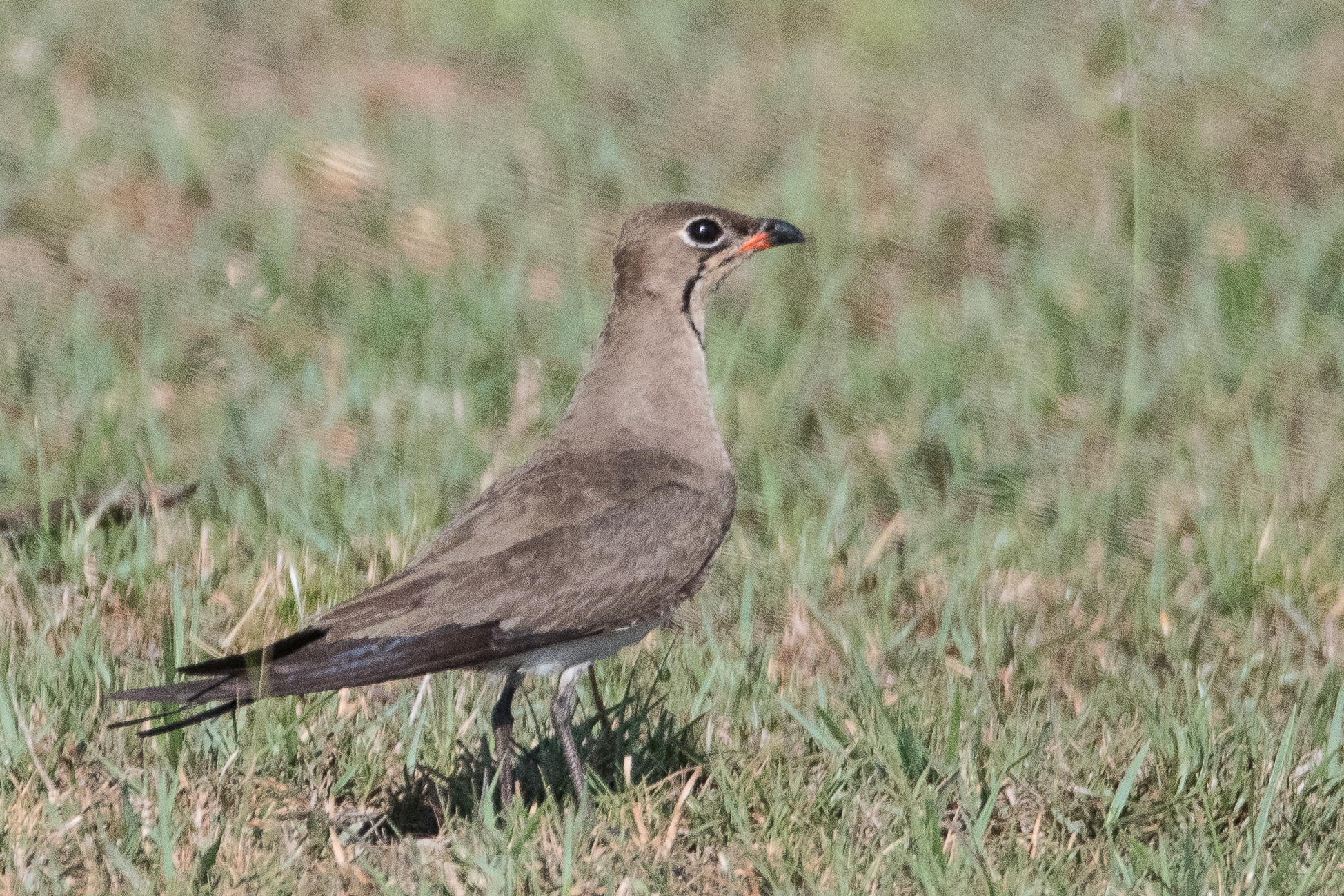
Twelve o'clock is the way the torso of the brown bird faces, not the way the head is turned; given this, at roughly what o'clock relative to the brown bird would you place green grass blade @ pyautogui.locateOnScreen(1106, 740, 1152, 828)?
The green grass blade is roughly at 1 o'clock from the brown bird.

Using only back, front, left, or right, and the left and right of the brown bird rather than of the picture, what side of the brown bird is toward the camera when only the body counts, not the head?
right
